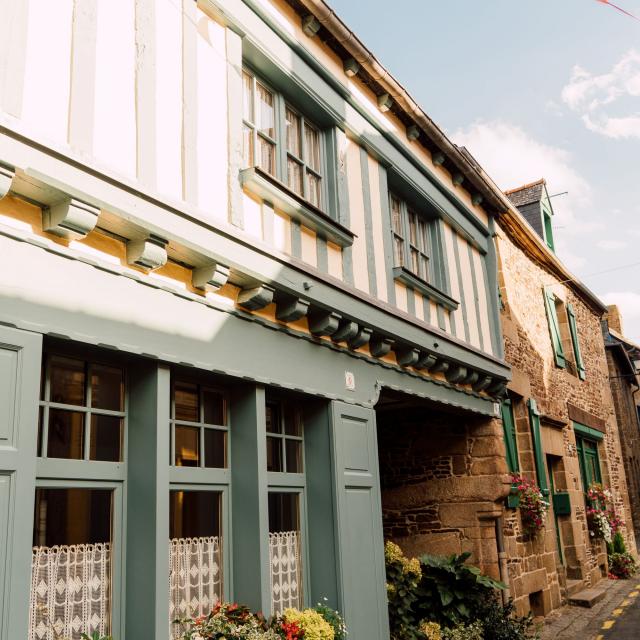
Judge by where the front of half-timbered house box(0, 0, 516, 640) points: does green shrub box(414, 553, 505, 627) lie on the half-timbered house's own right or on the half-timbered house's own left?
on the half-timbered house's own left

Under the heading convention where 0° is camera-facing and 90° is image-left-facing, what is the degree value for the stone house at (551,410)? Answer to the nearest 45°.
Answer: approximately 315°

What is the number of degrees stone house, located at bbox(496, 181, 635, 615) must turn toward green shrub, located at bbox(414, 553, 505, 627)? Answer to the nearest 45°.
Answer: approximately 45° to its right

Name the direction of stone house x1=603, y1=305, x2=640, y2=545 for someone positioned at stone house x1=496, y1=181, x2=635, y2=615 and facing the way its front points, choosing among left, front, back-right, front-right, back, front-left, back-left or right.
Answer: back-left

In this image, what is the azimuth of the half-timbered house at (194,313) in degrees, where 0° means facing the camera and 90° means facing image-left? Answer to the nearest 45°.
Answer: approximately 315°

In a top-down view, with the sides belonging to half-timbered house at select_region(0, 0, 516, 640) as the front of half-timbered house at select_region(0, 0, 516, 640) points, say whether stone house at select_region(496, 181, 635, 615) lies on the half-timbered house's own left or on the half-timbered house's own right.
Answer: on the half-timbered house's own left

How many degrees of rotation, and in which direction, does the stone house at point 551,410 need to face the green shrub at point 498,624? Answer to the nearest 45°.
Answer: approximately 45° to its right

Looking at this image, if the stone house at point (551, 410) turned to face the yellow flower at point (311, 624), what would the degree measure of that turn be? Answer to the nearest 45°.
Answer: approximately 45° to its right
